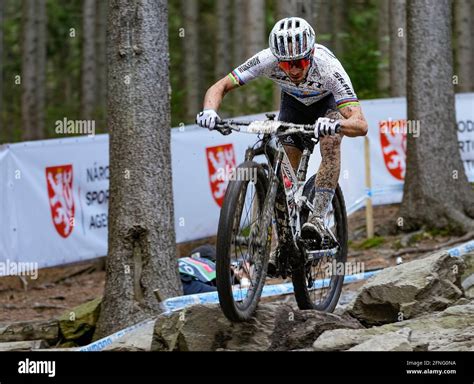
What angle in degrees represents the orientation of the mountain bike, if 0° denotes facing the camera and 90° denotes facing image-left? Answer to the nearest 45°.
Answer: approximately 45°

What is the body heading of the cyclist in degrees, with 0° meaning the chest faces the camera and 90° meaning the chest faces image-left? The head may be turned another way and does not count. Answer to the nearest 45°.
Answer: approximately 0°

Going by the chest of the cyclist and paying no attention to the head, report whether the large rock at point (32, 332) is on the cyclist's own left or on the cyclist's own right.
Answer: on the cyclist's own right

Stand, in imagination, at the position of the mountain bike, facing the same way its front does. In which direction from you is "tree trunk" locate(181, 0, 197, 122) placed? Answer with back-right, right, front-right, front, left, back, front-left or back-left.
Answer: back-right

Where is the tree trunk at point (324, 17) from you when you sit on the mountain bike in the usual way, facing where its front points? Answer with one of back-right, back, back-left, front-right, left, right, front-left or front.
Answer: back-right

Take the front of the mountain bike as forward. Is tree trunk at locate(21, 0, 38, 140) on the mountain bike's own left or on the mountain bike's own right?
on the mountain bike's own right
